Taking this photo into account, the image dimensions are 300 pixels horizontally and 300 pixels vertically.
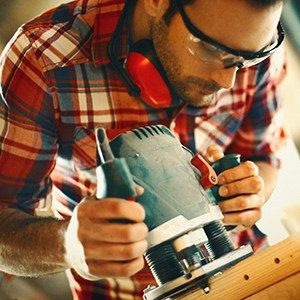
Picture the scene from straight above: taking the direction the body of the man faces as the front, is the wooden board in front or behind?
in front

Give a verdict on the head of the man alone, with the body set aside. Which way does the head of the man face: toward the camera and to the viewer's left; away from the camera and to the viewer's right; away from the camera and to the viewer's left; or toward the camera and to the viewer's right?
toward the camera and to the viewer's right

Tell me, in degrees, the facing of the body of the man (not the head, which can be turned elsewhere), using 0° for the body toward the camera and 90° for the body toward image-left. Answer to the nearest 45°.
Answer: approximately 315°
